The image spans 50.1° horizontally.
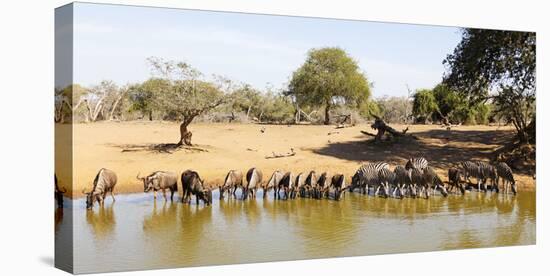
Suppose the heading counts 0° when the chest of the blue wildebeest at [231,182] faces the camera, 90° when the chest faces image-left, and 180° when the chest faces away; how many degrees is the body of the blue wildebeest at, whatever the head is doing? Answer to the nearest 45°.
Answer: approximately 45°

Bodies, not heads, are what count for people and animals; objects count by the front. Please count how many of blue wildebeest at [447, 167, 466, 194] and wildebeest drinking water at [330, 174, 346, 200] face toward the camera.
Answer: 2

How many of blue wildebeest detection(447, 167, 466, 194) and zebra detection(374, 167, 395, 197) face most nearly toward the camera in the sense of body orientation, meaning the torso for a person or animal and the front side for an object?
2

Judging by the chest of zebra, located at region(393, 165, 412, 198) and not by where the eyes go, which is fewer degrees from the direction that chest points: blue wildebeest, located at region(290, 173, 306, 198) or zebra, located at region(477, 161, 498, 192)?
the blue wildebeest

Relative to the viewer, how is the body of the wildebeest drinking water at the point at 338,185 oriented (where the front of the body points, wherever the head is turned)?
toward the camera

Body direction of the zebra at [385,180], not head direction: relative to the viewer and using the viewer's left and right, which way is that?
facing the viewer

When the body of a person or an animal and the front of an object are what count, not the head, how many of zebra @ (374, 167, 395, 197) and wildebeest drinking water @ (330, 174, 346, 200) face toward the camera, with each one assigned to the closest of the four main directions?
2

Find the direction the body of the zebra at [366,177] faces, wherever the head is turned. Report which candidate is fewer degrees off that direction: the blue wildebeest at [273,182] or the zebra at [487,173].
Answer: the blue wildebeest
